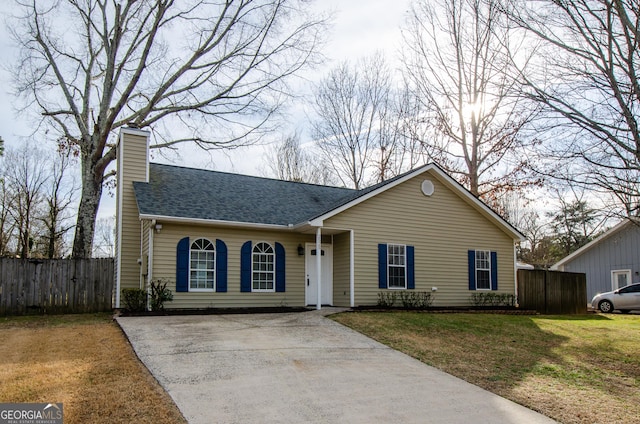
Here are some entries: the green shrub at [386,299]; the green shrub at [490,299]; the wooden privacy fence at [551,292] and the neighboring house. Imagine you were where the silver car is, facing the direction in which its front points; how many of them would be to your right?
1

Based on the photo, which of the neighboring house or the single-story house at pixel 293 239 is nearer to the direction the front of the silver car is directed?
the single-story house

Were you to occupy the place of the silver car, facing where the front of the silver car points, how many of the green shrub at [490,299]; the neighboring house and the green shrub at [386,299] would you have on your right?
1

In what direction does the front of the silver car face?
to the viewer's left

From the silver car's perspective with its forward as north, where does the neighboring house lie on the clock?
The neighboring house is roughly at 3 o'clock from the silver car.

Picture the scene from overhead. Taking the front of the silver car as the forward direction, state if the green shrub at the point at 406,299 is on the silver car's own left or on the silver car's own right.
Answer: on the silver car's own left

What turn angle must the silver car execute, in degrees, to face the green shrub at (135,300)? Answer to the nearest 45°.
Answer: approximately 45° to its left

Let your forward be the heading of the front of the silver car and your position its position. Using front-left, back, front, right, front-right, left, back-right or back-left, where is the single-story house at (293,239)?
front-left

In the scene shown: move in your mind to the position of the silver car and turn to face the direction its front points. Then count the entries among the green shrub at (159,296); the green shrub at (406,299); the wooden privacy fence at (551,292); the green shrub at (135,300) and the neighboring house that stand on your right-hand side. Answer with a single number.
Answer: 1

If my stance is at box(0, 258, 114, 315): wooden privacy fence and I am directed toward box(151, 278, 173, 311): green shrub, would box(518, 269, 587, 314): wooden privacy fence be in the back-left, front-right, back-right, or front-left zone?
front-left

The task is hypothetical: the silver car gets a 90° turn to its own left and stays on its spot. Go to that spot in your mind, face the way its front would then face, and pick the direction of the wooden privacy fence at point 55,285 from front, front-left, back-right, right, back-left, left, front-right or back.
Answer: front-right

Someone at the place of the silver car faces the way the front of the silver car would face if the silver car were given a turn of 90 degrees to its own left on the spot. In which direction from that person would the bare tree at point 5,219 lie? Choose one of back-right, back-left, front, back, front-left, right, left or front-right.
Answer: right
